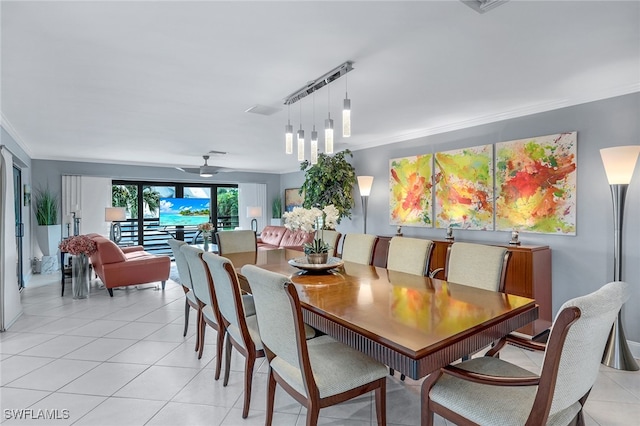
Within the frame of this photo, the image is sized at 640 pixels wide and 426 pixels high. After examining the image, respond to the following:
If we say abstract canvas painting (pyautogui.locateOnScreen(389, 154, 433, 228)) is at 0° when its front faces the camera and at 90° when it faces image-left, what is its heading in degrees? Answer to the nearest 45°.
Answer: approximately 45°

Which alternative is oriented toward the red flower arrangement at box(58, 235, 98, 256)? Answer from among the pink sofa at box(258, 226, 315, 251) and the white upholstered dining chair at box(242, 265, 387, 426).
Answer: the pink sofa

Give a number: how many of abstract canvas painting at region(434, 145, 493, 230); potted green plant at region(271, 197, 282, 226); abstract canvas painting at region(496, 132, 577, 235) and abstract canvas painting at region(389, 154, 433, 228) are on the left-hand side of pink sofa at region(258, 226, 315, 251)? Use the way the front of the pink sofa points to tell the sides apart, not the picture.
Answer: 3

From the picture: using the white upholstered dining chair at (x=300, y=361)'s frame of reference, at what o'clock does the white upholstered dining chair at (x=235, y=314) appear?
the white upholstered dining chair at (x=235, y=314) is roughly at 9 o'clock from the white upholstered dining chair at (x=300, y=361).

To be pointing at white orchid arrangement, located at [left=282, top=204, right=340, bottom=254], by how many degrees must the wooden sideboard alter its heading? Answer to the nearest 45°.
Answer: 0° — it already faces it

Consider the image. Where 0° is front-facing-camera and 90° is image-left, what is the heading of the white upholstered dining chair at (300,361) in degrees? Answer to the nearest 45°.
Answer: approximately 225°

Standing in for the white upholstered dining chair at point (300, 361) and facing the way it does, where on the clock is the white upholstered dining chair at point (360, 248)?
the white upholstered dining chair at point (360, 248) is roughly at 11 o'clock from the white upholstered dining chair at point (300, 361).

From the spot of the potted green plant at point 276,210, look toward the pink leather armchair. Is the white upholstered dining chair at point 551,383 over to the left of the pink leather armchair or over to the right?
left

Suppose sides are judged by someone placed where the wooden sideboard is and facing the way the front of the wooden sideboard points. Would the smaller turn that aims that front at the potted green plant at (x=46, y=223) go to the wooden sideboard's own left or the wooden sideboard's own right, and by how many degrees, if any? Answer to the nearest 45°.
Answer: approximately 45° to the wooden sideboard's own right

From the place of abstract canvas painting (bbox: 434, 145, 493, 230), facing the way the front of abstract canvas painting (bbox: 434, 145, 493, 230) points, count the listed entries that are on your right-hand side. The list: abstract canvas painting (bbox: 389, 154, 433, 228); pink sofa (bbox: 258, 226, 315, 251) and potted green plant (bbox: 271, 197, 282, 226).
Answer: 3

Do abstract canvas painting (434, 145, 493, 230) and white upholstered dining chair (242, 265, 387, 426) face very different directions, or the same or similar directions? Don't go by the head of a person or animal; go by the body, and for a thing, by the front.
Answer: very different directions
